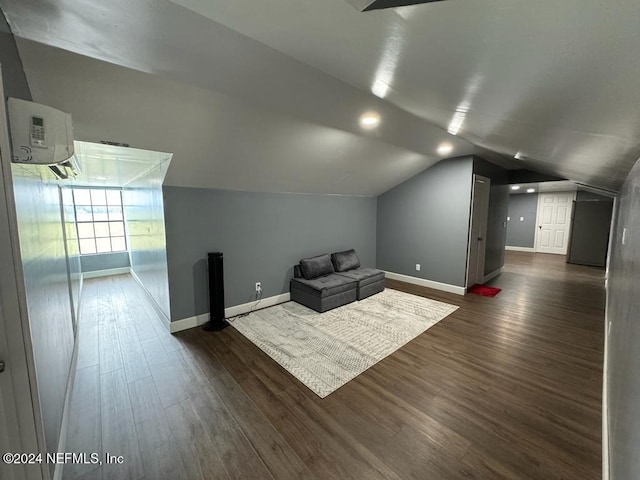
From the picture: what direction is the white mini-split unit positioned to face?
to the viewer's right

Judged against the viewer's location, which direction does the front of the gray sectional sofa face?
facing the viewer and to the right of the viewer

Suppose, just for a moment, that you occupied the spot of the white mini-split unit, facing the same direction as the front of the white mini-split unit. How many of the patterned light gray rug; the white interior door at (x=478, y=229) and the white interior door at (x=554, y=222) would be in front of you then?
3

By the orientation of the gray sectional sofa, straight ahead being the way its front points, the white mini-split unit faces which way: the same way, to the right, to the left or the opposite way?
to the left

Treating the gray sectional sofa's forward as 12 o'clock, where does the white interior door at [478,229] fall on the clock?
The white interior door is roughly at 10 o'clock from the gray sectional sofa.

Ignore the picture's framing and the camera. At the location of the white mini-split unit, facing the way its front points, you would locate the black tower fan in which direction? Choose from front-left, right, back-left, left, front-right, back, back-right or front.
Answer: front-left

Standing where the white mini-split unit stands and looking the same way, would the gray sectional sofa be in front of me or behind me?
in front

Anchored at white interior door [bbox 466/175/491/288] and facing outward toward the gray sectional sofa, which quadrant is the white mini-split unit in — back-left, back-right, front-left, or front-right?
front-left

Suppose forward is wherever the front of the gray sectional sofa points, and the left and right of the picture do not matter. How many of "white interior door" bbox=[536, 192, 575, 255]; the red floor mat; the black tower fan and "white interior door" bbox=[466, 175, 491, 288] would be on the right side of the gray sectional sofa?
1

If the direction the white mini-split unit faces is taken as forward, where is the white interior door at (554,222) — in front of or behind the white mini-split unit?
in front

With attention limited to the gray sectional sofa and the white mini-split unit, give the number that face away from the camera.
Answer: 0

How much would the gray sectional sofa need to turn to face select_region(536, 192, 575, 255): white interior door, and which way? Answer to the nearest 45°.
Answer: approximately 90° to its left

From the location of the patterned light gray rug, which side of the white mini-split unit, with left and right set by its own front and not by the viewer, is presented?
front
